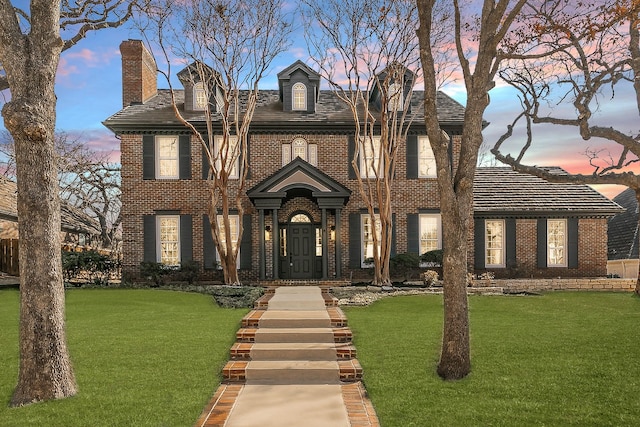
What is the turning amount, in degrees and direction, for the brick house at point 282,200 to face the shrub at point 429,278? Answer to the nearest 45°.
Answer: approximately 45° to its left

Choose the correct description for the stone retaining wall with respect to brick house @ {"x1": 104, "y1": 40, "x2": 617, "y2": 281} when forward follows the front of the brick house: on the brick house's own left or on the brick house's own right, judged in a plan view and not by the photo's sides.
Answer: on the brick house's own left

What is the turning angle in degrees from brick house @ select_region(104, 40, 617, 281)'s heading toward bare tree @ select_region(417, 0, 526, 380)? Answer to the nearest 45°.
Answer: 0° — it already faces it

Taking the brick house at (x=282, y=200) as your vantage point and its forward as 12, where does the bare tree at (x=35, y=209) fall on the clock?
The bare tree is roughly at 12 o'clock from the brick house.

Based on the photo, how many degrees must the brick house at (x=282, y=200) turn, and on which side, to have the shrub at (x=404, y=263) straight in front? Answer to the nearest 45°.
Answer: approximately 90° to its left

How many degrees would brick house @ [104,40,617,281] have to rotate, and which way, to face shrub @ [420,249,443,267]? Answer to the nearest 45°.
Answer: approximately 90° to its left

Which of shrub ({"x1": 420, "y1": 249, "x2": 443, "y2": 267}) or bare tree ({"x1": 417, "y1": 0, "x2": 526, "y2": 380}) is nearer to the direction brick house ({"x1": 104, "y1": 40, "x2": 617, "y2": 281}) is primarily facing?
the bare tree

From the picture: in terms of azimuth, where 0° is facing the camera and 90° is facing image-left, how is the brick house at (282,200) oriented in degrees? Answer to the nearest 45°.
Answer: approximately 0°

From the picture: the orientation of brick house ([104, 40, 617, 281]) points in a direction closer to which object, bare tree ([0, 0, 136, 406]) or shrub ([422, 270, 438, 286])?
the bare tree

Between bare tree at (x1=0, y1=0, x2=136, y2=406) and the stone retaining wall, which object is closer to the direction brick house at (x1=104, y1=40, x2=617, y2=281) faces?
the bare tree
